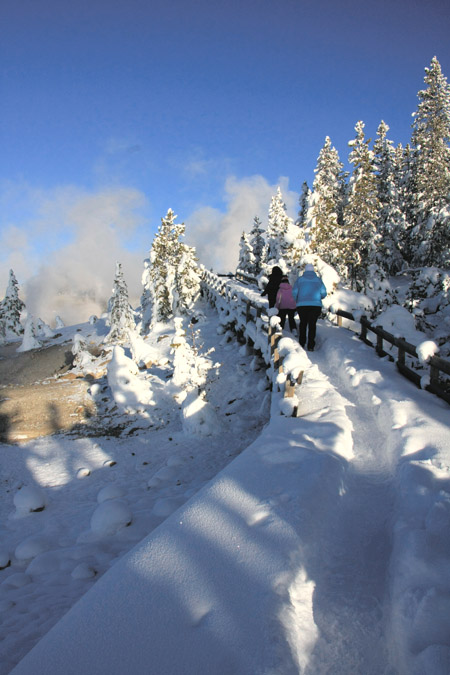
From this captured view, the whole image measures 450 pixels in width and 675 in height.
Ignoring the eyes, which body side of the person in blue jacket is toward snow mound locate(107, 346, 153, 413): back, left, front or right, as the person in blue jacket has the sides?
left

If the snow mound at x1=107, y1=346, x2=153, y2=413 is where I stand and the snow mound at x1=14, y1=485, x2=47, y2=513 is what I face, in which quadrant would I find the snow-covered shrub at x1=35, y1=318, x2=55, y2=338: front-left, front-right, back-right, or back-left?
back-right

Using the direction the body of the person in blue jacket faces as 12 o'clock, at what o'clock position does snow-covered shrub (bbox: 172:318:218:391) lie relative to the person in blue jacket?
The snow-covered shrub is roughly at 10 o'clock from the person in blue jacket.

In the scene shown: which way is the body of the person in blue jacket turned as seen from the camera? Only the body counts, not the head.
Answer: away from the camera

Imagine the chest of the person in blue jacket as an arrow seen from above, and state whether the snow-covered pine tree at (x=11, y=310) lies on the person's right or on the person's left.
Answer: on the person's left

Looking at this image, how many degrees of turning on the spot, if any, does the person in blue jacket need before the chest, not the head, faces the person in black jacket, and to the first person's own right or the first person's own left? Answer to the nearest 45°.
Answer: approximately 45° to the first person's own left

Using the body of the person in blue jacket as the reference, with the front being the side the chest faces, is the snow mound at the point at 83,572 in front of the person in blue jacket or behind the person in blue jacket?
behind

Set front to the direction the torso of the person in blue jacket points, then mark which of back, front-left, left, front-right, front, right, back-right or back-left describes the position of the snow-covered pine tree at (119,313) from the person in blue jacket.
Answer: front-left

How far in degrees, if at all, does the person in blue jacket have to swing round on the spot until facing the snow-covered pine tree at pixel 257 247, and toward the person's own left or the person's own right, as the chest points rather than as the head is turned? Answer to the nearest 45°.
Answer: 0° — they already face it

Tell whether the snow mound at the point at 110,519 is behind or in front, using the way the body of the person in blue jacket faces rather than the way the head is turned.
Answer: behind

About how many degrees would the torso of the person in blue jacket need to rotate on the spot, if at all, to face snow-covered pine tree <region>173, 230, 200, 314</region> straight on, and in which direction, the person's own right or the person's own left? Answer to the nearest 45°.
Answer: approximately 45° to the person's own left

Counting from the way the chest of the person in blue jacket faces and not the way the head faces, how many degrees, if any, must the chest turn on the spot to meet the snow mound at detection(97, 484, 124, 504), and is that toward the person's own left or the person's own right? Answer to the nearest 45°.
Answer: approximately 135° to the person's own left

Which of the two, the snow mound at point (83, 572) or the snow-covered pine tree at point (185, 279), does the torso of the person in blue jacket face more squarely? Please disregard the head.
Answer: the snow-covered pine tree

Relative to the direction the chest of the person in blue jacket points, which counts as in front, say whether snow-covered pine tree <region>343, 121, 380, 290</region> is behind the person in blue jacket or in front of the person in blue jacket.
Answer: in front
